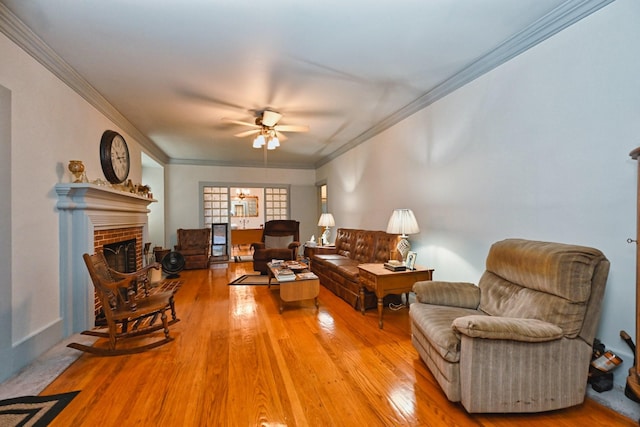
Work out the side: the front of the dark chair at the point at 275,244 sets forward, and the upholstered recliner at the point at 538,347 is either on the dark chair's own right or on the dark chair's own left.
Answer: on the dark chair's own left

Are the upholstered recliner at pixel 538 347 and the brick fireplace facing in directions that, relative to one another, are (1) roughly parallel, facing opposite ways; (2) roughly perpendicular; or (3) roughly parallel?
roughly parallel, facing opposite ways

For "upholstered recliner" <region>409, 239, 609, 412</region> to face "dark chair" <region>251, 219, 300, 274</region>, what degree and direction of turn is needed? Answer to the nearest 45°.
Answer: approximately 90° to its right

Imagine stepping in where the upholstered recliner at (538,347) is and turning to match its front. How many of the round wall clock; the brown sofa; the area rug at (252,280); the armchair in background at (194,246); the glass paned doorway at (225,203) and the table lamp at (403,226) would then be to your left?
0

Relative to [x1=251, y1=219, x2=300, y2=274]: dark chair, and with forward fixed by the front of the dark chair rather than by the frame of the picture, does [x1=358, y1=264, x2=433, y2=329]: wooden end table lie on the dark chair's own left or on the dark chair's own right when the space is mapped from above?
on the dark chair's own left

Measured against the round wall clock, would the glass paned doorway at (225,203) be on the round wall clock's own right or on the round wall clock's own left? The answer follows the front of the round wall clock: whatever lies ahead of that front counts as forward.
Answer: on the round wall clock's own left

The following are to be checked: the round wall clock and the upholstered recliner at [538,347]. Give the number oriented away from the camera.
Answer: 0

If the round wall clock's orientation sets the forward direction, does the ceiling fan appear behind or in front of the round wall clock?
in front

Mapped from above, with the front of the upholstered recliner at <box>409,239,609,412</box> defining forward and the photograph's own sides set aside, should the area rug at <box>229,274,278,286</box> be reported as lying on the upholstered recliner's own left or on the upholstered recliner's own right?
on the upholstered recliner's own right

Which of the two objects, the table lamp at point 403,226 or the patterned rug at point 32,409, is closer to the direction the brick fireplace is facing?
the table lamp

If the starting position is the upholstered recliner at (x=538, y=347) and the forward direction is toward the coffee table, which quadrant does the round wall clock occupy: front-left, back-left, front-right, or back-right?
front-left

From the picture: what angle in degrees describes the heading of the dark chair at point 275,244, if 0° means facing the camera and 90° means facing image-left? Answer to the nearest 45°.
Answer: approximately 45°

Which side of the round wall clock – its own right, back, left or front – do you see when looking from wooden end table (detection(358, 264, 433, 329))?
front

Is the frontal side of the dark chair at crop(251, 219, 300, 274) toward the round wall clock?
yes

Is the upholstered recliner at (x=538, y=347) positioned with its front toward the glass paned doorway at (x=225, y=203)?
no

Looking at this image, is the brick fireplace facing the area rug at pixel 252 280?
no

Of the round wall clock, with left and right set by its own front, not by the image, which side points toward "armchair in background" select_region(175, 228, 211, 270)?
left

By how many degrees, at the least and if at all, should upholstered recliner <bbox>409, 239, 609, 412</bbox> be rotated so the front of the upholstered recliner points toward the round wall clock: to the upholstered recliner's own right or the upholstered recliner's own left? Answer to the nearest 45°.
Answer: approximately 45° to the upholstered recliner's own right

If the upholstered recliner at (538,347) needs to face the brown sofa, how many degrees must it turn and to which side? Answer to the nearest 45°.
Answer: approximately 90° to its right

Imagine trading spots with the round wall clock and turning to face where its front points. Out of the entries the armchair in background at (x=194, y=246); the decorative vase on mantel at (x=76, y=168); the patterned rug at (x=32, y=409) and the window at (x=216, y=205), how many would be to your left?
2

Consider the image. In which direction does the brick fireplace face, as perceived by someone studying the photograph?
facing the viewer and to the right of the viewer

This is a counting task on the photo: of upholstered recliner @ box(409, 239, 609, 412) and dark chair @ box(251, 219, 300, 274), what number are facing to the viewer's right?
0
